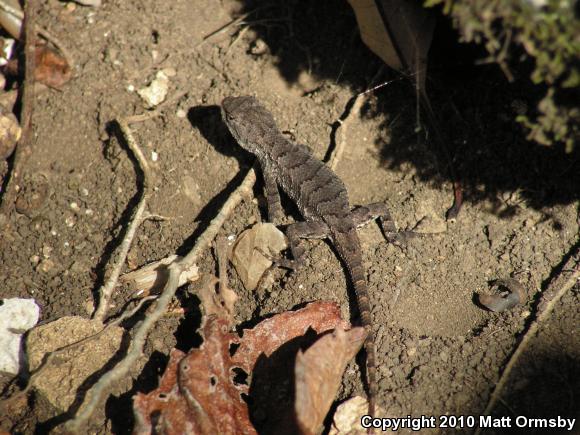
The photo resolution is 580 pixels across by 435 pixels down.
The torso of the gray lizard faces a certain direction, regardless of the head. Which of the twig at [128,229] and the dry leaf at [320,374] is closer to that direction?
the twig

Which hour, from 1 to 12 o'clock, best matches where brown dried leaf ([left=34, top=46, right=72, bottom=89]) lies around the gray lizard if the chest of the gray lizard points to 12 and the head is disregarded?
The brown dried leaf is roughly at 11 o'clock from the gray lizard.

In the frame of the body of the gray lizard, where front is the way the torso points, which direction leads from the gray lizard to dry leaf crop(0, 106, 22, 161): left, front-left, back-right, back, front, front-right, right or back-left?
front-left

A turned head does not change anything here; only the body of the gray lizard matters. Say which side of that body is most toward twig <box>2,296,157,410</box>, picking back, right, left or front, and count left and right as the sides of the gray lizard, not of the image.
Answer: left

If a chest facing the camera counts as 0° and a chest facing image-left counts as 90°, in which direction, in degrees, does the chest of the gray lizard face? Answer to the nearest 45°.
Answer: approximately 135°

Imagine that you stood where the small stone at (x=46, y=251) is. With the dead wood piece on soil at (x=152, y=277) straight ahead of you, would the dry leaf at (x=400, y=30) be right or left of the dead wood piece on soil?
left

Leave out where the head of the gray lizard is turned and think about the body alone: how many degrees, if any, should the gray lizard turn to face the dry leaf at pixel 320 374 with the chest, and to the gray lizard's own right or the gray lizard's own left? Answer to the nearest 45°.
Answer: approximately 135° to the gray lizard's own left

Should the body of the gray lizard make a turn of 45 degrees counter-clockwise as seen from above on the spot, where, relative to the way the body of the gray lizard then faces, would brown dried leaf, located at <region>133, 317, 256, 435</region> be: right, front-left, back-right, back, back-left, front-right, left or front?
left

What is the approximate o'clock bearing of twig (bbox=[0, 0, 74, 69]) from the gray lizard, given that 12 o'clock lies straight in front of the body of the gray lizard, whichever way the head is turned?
The twig is roughly at 11 o'clock from the gray lizard.

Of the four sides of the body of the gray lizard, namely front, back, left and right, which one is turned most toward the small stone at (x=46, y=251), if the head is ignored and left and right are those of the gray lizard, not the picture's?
left

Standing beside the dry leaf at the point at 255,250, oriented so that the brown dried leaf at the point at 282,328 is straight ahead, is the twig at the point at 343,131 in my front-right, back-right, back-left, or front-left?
back-left
